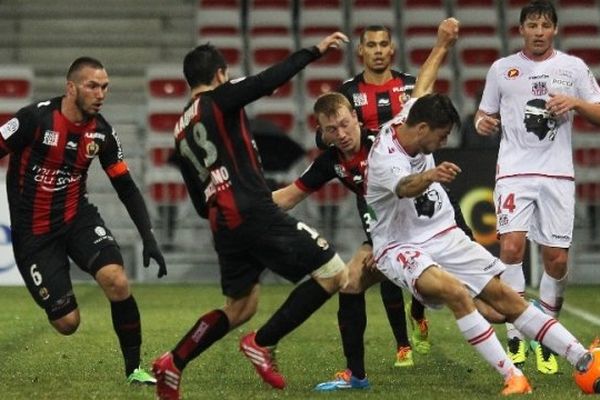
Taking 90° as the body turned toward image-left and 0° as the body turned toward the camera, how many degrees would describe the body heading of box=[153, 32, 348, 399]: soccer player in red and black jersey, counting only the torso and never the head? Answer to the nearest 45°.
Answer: approximately 225°

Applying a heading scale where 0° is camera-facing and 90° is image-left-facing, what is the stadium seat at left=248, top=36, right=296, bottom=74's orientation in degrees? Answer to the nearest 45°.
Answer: approximately 0°

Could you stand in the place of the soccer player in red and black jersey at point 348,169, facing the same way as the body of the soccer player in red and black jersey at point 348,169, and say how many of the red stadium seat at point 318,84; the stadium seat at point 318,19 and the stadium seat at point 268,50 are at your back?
3

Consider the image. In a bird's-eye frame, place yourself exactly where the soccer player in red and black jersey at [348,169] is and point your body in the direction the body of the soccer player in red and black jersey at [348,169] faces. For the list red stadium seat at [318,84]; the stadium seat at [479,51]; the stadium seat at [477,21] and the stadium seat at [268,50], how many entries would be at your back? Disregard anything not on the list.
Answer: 4

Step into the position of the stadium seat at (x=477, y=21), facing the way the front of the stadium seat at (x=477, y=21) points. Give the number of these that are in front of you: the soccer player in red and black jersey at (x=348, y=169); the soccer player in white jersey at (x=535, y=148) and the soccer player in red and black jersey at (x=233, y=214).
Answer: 3

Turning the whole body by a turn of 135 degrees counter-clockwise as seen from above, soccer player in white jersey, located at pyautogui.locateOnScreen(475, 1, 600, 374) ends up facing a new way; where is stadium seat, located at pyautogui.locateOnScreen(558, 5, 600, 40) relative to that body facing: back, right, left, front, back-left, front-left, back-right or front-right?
front-left

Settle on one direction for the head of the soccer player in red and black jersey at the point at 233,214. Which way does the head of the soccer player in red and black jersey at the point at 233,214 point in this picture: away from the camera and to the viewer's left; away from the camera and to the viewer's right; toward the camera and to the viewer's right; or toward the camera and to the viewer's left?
away from the camera and to the viewer's right

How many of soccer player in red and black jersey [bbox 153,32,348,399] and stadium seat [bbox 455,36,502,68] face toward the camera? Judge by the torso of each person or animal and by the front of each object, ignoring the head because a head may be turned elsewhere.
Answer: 1

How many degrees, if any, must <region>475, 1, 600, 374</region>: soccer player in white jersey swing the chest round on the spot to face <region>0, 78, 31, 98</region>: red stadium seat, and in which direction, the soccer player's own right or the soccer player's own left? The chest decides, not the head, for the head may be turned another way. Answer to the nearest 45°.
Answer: approximately 135° to the soccer player's own right
